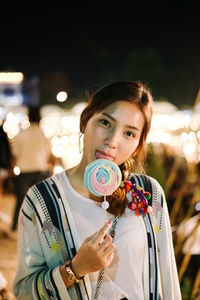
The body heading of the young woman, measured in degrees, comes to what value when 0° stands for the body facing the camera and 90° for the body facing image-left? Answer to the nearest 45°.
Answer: approximately 0°
